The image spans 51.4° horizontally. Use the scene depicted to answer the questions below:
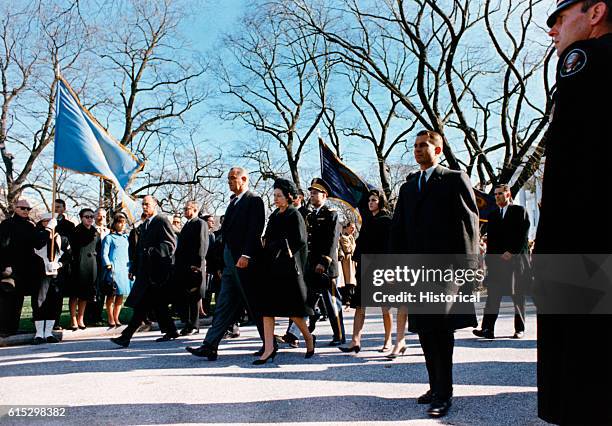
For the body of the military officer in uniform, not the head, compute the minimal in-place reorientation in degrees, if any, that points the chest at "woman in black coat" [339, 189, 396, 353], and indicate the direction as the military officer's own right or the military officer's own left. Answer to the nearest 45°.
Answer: approximately 90° to the military officer's own left

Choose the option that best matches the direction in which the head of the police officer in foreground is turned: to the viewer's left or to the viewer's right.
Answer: to the viewer's left

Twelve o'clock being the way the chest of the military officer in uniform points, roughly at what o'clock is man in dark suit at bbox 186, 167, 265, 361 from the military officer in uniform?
The man in dark suit is roughly at 12 o'clock from the military officer in uniform.

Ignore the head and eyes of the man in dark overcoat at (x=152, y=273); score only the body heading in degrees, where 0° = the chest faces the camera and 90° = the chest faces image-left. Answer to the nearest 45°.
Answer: approximately 45°
